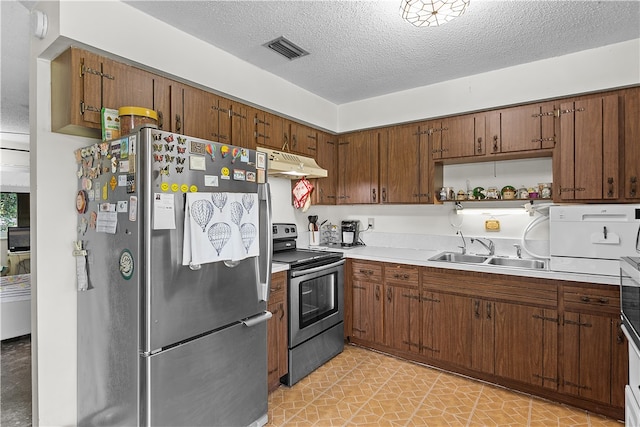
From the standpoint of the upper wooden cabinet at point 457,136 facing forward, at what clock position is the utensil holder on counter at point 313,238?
The utensil holder on counter is roughly at 3 o'clock from the upper wooden cabinet.

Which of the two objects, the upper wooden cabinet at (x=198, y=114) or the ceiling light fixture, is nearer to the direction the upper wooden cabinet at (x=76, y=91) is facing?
the ceiling light fixture

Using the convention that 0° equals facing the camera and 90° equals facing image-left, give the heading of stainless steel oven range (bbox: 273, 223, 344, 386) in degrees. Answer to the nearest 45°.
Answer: approximately 315°

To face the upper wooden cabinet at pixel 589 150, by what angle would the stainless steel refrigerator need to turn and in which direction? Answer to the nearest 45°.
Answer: approximately 45° to its left
